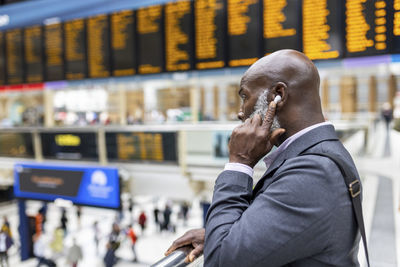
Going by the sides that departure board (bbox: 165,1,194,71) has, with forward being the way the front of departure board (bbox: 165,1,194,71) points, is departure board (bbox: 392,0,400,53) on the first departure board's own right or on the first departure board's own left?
on the first departure board's own left

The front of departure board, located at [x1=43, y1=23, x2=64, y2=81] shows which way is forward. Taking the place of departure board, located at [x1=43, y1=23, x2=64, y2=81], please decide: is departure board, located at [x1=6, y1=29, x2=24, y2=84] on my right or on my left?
on my right

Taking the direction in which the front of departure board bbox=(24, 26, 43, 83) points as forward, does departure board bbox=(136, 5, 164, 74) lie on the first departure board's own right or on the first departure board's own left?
on the first departure board's own left

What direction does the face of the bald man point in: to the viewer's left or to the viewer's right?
to the viewer's left

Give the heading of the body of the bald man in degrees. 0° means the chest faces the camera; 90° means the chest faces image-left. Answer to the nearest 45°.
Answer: approximately 90°

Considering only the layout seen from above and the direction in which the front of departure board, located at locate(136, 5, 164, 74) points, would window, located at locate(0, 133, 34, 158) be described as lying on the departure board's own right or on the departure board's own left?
on the departure board's own right
